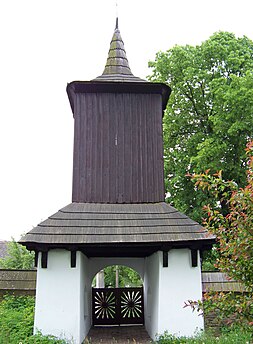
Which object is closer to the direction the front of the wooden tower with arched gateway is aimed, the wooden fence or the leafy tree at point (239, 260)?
the leafy tree

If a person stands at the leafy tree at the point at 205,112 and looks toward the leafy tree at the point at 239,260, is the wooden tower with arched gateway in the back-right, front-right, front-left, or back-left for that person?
front-right

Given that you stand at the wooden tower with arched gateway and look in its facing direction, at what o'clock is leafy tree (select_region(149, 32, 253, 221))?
The leafy tree is roughly at 7 o'clock from the wooden tower with arched gateway.

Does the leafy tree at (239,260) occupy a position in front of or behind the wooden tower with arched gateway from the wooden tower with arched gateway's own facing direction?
in front

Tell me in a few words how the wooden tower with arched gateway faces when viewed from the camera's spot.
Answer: facing the viewer

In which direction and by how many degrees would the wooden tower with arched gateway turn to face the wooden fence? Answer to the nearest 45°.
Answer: approximately 135° to its right

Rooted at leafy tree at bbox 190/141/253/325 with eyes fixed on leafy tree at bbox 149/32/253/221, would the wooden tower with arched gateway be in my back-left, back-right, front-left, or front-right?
front-left
